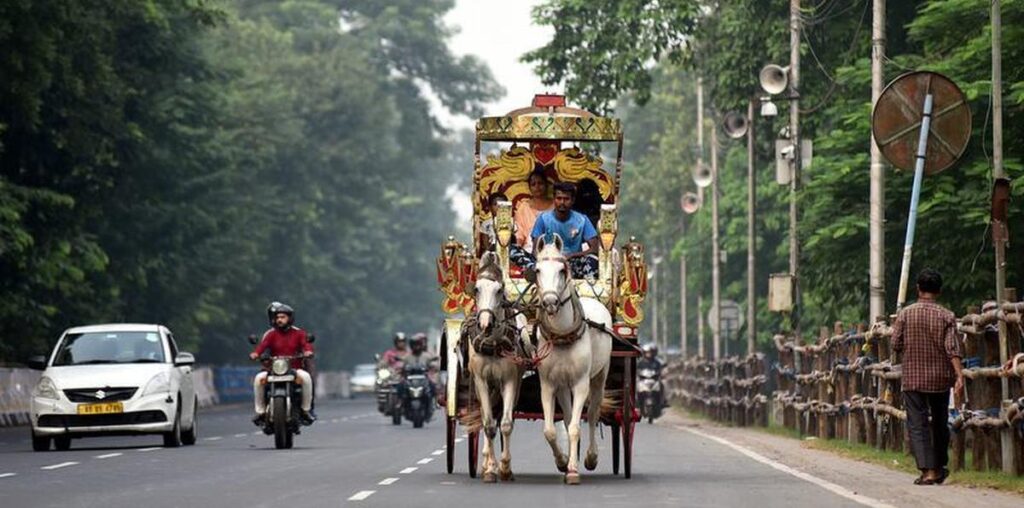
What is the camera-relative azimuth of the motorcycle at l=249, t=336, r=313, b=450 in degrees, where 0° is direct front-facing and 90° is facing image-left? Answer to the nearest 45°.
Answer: approximately 0°

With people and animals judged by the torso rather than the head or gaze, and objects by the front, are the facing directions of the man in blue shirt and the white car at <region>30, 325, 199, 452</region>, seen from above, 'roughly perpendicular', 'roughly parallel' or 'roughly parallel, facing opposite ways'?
roughly parallel

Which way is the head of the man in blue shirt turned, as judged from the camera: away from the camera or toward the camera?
toward the camera

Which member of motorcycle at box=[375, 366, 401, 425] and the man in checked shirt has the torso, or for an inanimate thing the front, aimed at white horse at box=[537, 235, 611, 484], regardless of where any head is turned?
the motorcycle

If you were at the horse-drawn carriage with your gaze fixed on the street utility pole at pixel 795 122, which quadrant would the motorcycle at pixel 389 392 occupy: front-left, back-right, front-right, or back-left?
front-left

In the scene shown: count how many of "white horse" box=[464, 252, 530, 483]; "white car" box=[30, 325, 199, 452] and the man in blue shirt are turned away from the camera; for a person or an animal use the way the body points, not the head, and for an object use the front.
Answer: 0

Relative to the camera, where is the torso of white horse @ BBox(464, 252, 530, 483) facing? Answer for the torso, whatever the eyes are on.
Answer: toward the camera

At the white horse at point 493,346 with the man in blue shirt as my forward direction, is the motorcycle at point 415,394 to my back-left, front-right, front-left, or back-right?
front-left

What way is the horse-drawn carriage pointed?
toward the camera

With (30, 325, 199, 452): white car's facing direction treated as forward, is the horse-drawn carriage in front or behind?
in front
